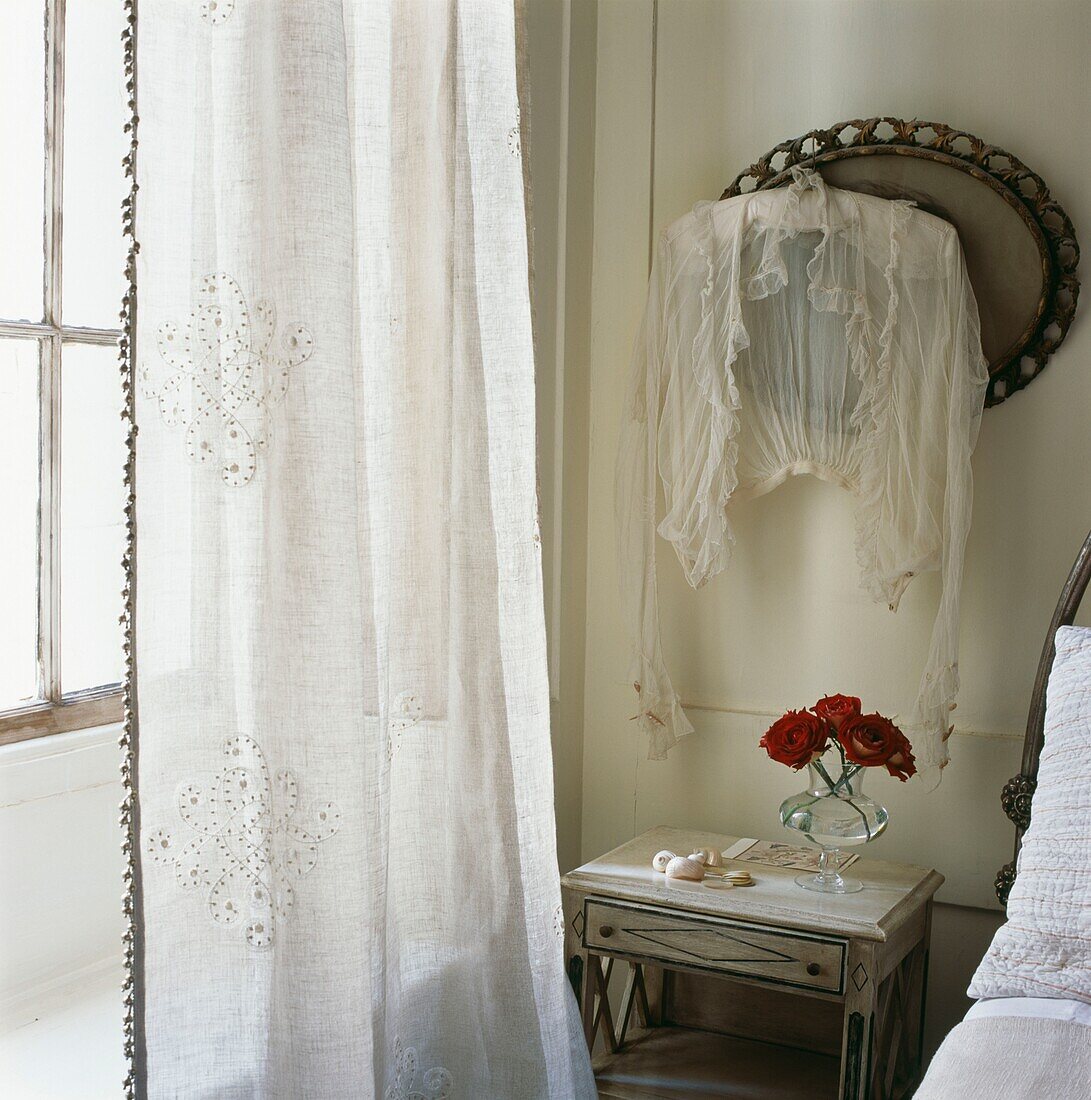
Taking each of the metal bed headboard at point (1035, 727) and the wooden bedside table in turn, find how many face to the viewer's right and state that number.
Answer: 0

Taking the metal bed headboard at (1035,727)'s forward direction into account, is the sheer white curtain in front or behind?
in front

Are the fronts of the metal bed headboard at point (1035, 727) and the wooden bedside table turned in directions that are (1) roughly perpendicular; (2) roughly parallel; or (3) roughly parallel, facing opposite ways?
roughly parallel

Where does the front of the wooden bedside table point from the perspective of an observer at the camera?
facing the viewer and to the left of the viewer

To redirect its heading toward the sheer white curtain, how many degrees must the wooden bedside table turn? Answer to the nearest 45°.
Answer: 0° — it already faces it

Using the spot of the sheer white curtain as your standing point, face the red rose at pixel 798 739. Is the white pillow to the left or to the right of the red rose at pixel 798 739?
right
